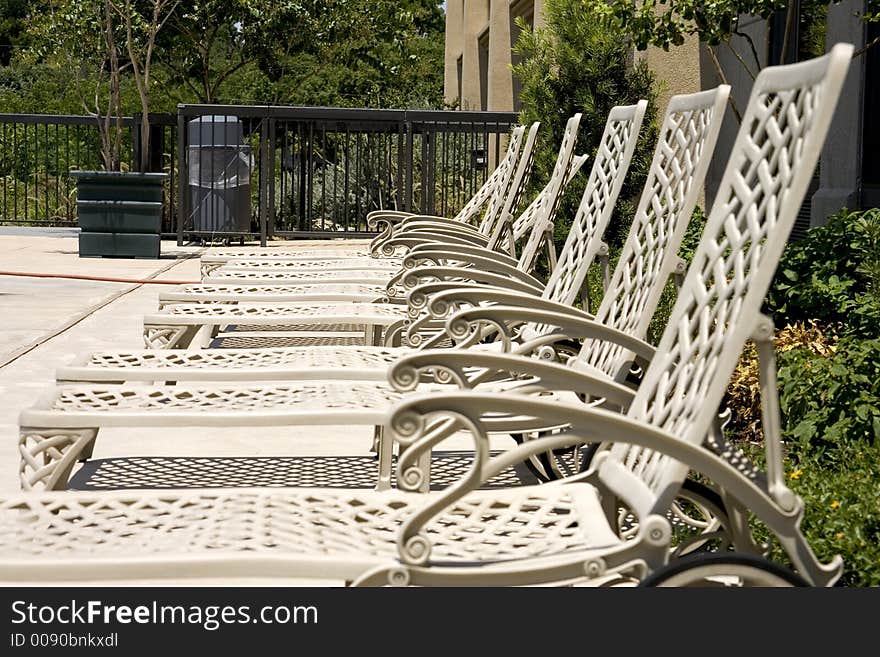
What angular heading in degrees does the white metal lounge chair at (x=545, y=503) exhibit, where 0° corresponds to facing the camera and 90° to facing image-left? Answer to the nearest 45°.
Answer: approximately 90°

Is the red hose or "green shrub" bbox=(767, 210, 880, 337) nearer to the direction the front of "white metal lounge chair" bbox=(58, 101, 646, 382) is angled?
the red hose

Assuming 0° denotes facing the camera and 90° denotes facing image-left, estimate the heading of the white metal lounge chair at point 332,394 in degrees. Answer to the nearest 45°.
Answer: approximately 90°

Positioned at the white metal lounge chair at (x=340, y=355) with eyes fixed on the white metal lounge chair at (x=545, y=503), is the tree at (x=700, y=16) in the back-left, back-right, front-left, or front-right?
back-left

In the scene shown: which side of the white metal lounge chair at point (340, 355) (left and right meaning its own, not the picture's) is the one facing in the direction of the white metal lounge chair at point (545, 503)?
left

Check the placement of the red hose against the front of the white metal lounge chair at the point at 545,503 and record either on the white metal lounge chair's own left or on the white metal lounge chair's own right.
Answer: on the white metal lounge chair's own right

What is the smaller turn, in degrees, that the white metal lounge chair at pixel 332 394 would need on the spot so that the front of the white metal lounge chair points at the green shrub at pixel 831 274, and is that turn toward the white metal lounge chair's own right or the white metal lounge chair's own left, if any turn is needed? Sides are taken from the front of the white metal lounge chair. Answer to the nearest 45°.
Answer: approximately 135° to the white metal lounge chair's own right

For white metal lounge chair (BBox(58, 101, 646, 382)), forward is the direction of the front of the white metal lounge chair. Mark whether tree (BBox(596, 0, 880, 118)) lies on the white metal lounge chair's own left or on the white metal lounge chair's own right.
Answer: on the white metal lounge chair's own right

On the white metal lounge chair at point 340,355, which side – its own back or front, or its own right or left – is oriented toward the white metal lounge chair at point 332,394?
left

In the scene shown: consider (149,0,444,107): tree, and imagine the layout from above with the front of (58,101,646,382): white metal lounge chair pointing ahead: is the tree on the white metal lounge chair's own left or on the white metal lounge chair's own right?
on the white metal lounge chair's own right

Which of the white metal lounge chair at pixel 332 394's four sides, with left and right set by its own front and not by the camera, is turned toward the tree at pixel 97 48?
right

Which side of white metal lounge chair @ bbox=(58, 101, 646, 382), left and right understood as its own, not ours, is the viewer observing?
left
